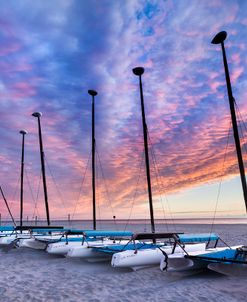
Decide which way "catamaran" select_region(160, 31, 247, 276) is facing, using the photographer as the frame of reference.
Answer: facing the viewer and to the left of the viewer

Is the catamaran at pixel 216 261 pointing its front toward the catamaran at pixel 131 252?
no
